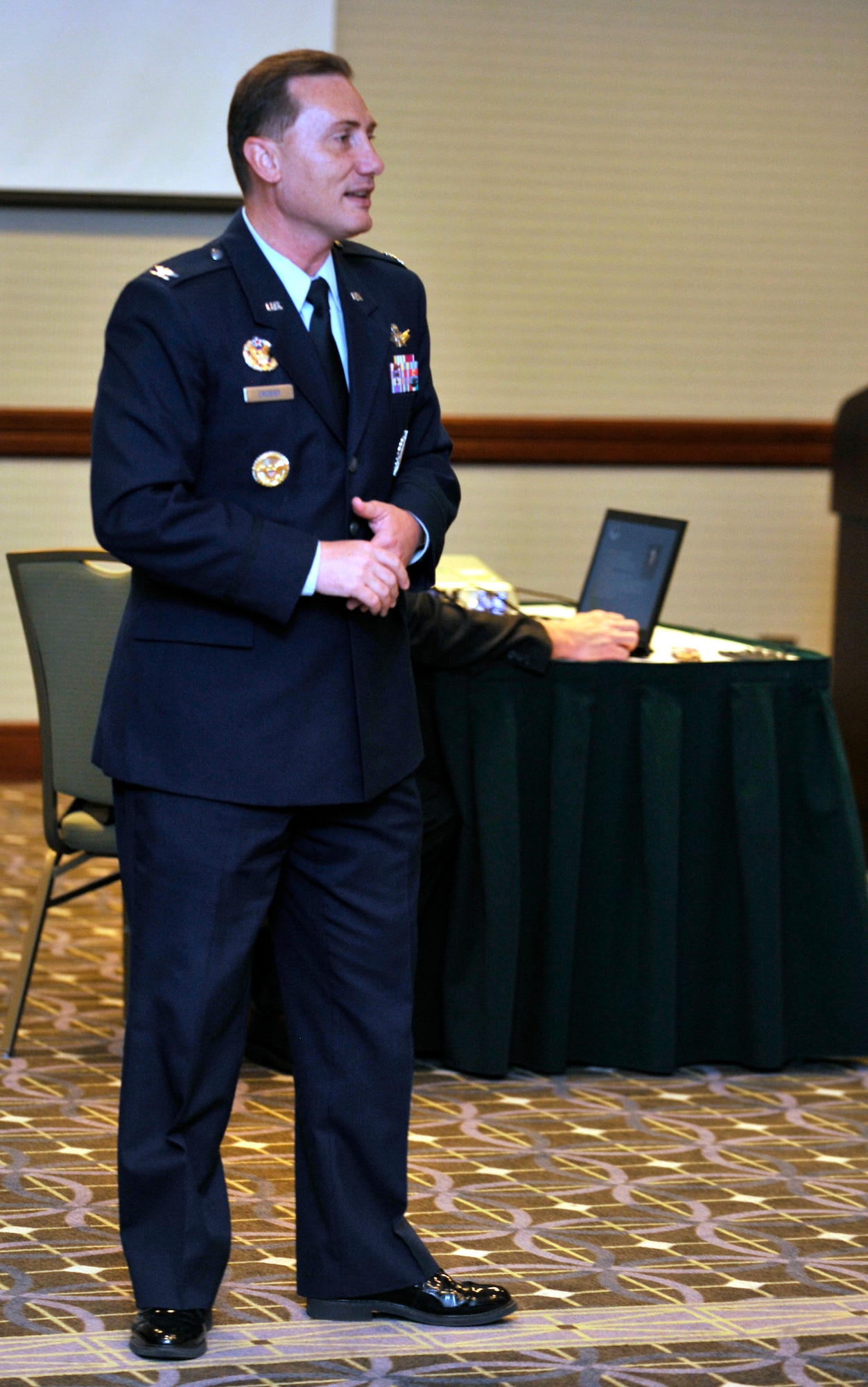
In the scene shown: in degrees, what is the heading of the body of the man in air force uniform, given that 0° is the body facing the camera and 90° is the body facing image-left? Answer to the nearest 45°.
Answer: approximately 315°

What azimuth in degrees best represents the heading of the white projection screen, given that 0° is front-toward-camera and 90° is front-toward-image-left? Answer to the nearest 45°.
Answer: approximately 0°
